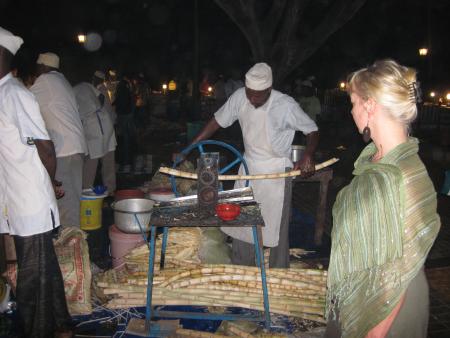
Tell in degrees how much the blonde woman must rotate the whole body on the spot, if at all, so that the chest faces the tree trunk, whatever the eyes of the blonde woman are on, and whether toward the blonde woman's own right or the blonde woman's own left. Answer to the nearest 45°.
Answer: approximately 45° to the blonde woman's own right

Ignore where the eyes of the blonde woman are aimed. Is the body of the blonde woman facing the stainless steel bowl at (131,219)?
yes

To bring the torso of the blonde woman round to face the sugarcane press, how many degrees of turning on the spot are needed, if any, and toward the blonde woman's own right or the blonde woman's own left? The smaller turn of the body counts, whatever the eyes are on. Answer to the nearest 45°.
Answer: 0° — they already face it

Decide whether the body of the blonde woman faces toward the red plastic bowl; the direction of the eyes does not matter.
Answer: yes

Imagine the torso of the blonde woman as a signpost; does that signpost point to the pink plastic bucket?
yes

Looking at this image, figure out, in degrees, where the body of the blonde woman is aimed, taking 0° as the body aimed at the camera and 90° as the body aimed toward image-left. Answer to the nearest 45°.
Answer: approximately 135°

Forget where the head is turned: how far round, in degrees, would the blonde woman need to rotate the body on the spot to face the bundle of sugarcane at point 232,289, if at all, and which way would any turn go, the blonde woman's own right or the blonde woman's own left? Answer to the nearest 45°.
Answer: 0° — they already face it
